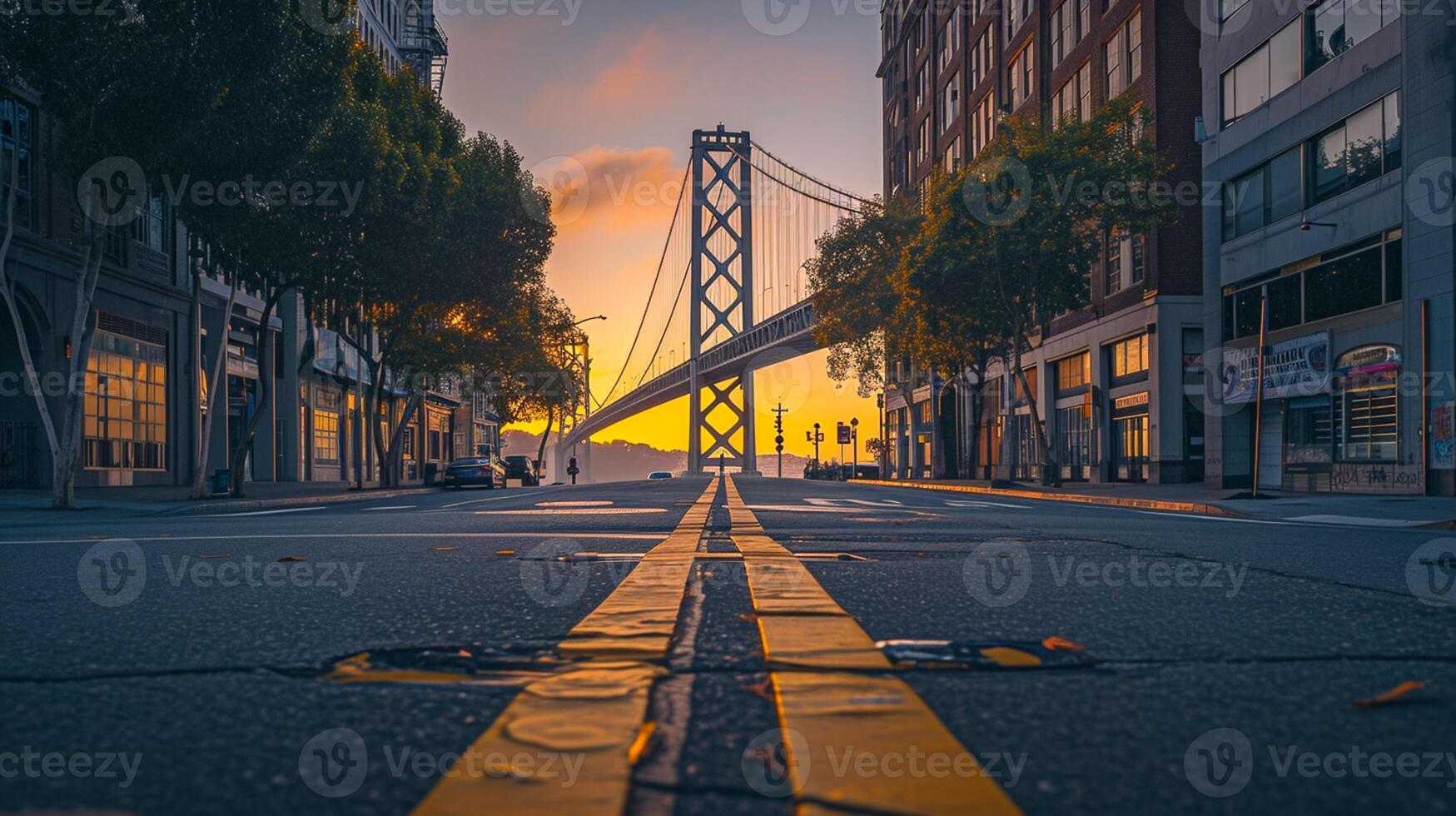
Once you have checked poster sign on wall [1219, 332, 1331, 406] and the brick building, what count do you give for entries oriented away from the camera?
0

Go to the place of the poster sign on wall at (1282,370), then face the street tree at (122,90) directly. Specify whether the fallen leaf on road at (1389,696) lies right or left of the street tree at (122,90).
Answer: left

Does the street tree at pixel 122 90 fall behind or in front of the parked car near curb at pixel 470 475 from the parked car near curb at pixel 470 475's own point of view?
in front

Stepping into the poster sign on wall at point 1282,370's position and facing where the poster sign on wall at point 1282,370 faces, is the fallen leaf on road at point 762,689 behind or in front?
in front

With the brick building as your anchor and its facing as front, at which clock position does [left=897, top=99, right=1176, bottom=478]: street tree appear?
The street tree is roughly at 11 o'clock from the brick building.

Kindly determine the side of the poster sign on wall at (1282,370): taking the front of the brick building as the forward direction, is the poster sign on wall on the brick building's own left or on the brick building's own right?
on the brick building's own left

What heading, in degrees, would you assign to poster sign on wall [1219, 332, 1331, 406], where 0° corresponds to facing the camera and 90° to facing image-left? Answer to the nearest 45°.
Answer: approximately 45°
